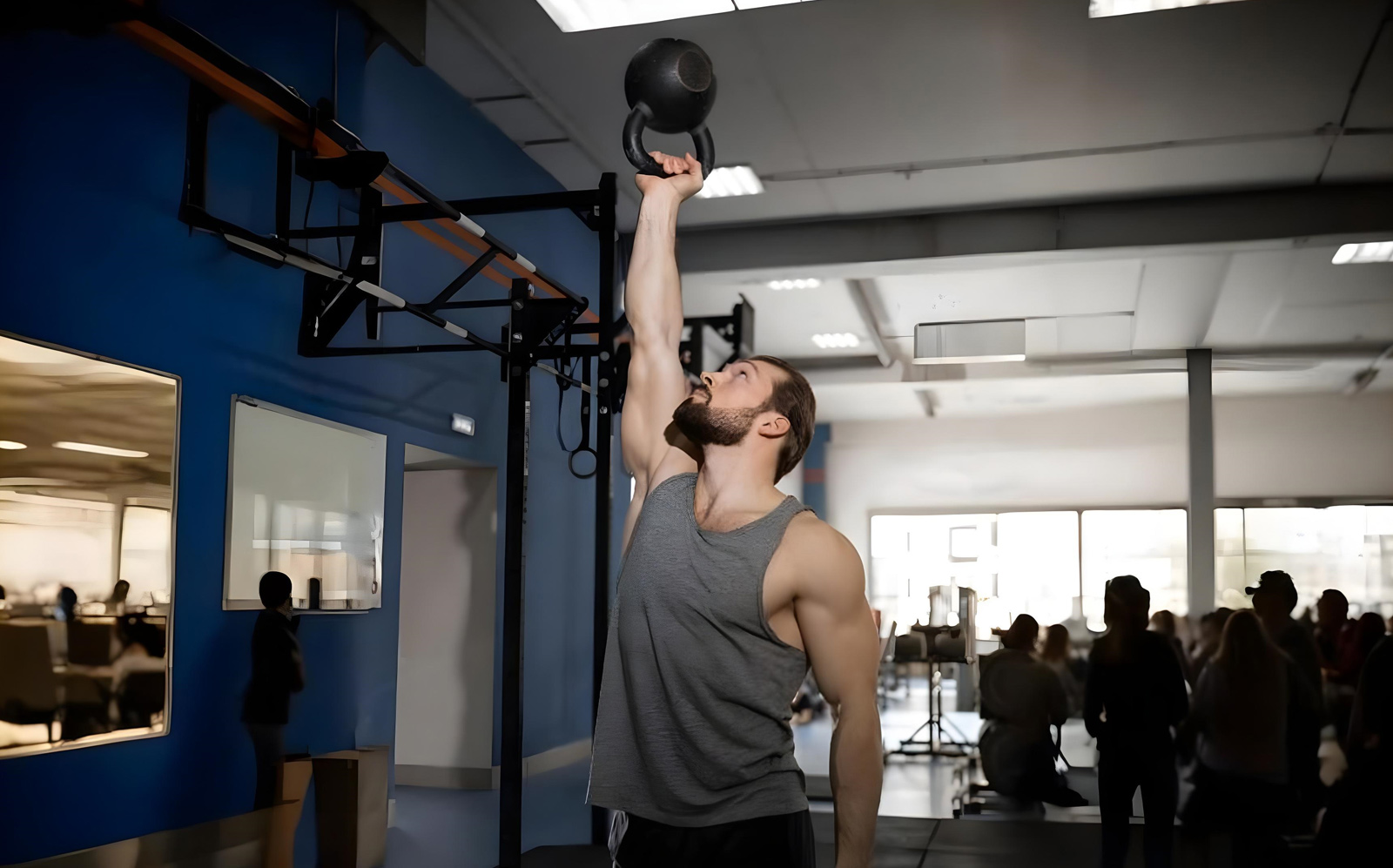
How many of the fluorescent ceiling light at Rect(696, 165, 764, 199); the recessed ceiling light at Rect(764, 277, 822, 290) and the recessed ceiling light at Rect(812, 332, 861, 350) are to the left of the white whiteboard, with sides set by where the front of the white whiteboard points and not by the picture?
3

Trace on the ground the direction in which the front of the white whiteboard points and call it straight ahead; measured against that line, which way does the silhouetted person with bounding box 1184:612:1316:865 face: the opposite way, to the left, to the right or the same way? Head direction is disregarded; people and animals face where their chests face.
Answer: to the left

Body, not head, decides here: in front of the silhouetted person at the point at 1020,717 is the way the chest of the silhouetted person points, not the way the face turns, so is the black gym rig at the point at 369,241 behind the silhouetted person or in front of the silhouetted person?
behind

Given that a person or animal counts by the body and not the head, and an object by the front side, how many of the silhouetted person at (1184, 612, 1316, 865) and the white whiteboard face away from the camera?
1

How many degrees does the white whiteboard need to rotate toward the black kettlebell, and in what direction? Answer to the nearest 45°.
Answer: approximately 45° to its right

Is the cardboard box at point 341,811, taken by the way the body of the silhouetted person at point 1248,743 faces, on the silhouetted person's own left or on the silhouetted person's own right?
on the silhouetted person's own left

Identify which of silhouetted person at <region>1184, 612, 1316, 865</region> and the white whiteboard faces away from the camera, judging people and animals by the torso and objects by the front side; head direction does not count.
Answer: the silhouetted person

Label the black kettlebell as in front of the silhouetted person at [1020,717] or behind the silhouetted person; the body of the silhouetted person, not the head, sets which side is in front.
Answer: behind

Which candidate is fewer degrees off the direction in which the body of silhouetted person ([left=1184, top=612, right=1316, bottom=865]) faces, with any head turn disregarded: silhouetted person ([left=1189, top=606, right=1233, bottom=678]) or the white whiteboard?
the silhouetted person

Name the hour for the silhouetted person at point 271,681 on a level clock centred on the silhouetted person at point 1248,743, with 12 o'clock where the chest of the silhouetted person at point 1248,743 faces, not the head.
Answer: the silhouetted person at point 271,681 is roughly at 8 o'clock from the silhouetted person at point 1248,743.

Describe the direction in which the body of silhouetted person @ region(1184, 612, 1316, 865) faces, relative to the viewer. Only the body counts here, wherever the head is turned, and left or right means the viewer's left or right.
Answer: facing away from the viewer

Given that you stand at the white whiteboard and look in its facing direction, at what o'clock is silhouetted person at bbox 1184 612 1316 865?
The silhouetted person is roughly at 11 o'clock from the white whiteboard.

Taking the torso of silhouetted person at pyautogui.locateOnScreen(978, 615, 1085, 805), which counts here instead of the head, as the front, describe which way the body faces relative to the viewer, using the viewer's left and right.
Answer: facing away from the viewer and to the right of the viewer

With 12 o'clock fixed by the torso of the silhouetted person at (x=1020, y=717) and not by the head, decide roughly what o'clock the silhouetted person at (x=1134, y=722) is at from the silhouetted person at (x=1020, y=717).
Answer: the silhouetted person at (x=1134, y=722) is roughly at 4 o'clock from the silhouetted person at (x=1020, y=717).

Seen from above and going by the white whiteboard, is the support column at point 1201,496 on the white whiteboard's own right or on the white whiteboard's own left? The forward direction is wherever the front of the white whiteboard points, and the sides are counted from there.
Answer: on the white whiteboard's own left

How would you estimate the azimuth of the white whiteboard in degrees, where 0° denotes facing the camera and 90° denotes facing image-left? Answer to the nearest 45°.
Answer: approximately 315°
